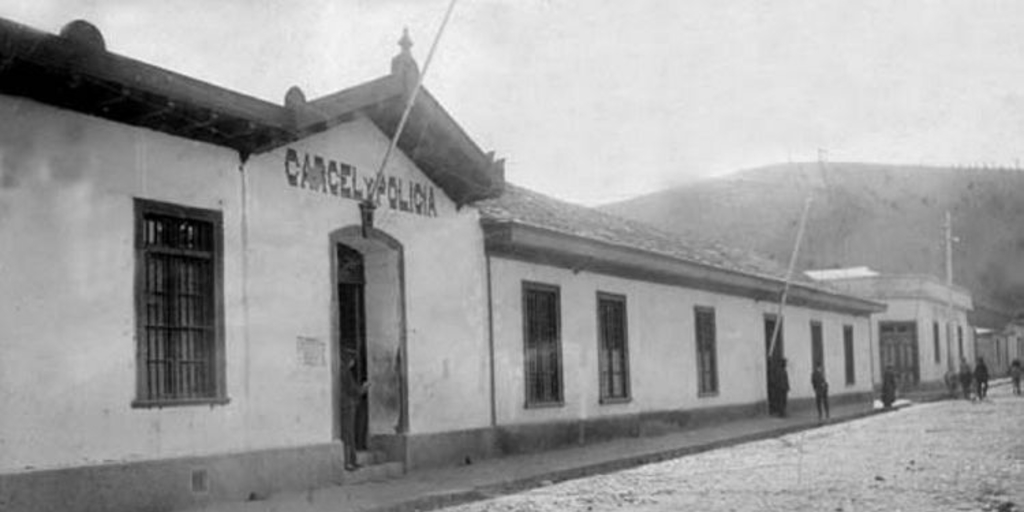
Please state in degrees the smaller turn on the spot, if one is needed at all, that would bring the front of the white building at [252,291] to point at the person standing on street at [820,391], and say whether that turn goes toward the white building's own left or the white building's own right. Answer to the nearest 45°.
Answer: approximately 90° to the white building's own left

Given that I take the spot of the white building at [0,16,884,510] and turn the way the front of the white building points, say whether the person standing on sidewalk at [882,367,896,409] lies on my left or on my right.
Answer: on my left

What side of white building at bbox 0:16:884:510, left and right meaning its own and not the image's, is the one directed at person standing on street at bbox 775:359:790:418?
left

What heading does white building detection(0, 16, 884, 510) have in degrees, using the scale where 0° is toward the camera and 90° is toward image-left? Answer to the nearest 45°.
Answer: approximately 315°

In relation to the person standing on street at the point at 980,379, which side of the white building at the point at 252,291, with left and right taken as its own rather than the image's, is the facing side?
left

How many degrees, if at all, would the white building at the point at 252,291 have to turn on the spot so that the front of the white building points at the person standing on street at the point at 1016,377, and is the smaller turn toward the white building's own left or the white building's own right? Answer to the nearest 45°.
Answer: approximately 90° to the white building's own left

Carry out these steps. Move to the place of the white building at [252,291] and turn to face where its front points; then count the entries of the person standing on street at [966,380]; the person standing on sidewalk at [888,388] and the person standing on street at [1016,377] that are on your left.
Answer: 3

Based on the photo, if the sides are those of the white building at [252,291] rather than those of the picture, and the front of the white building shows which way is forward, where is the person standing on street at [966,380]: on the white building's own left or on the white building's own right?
on the white building's own left
